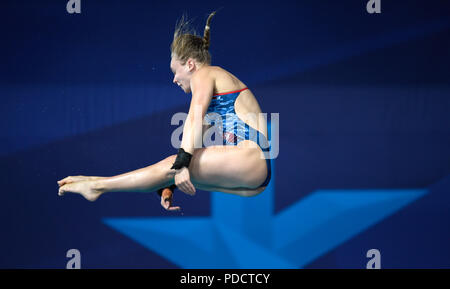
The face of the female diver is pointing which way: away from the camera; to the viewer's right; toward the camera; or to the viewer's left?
to the viewer's left

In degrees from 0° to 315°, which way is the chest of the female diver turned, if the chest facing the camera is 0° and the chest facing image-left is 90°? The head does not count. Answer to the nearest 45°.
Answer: approximately 90°
